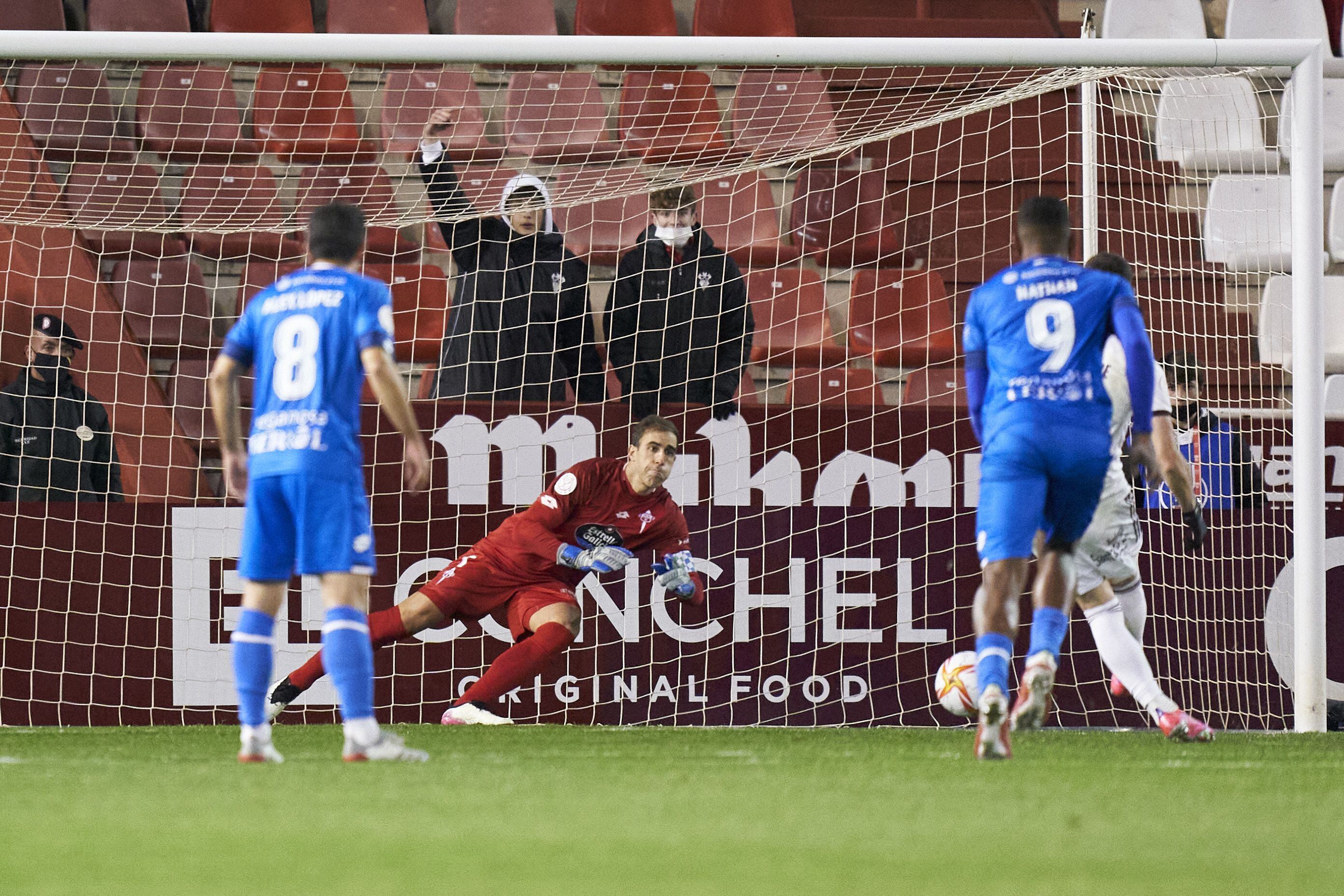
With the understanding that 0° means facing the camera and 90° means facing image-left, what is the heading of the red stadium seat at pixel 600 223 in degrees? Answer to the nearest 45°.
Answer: approximately 0°

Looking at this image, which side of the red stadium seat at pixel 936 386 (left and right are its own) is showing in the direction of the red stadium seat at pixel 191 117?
right

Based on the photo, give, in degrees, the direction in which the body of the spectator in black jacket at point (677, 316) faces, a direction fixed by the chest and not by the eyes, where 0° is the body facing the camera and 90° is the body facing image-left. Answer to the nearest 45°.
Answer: approximately 0°

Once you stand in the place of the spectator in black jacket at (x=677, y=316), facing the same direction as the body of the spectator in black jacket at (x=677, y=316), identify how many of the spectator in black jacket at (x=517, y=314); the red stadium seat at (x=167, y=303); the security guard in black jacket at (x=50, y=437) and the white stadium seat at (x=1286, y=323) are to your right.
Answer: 3

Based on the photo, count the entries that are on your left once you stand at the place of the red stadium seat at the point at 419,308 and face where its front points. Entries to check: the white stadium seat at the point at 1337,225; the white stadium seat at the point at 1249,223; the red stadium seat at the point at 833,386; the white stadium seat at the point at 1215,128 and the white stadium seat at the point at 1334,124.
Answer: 5

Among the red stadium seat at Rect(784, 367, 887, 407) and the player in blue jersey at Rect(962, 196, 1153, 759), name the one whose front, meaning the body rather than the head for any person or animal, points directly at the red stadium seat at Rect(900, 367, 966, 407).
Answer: the player in blue jersey

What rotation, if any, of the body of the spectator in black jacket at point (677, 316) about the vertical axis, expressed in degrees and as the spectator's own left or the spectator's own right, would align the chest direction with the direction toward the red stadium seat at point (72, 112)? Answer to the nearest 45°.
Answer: approximately 90° to the spectator's own right

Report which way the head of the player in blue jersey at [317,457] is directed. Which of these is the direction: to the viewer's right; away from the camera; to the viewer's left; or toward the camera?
away from the camera

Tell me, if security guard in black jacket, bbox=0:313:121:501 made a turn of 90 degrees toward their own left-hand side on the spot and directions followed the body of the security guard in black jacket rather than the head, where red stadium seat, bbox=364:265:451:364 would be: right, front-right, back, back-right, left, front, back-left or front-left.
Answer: front

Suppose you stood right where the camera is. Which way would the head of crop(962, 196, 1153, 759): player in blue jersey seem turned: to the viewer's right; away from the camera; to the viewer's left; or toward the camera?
away from the camera

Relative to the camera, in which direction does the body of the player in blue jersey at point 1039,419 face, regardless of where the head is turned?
away from the camera

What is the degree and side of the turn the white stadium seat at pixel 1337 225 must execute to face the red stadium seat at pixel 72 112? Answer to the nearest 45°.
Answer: approximately 45° to its right
